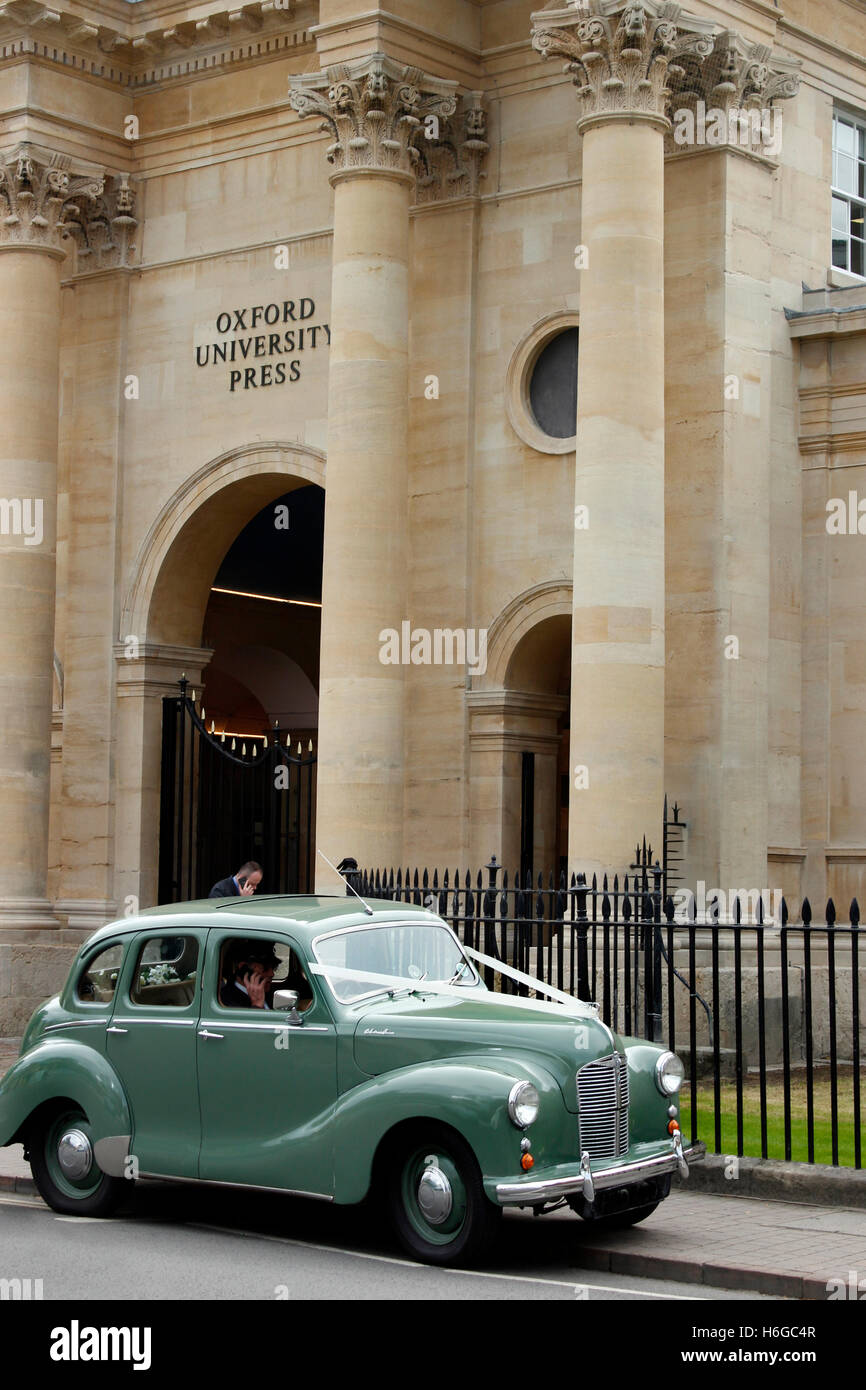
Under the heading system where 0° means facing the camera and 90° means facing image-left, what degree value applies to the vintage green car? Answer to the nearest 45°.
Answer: approximately 315°

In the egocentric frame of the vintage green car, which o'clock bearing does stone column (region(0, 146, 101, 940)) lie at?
The stone column is roughly at 7 o'clock from the vintage green car.

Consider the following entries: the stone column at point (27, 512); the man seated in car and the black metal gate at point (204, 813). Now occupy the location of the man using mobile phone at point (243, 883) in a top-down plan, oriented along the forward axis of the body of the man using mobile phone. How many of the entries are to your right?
1

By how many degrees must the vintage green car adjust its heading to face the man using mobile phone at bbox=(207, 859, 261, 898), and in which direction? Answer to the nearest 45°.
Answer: approximately 135° to its left

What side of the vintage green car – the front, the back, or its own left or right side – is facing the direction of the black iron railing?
left

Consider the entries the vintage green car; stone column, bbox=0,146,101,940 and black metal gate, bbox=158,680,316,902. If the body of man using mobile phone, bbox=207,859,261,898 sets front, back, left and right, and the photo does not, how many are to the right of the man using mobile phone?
1
